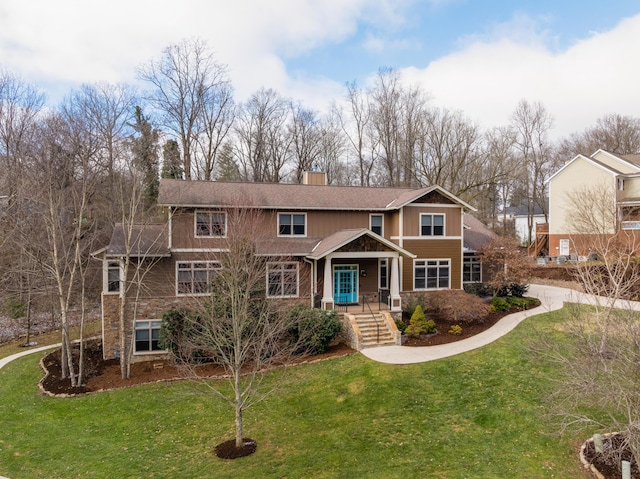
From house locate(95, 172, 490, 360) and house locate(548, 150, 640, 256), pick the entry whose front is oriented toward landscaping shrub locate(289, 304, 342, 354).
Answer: house locate(95, 172, 490, 360)

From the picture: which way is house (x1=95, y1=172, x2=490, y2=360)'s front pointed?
toward the camera

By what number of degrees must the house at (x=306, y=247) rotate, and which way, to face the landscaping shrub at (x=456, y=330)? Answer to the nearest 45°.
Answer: approximately 45° to its left

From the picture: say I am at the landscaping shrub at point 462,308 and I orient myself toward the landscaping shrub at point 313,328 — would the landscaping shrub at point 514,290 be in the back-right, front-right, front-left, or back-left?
back-right
